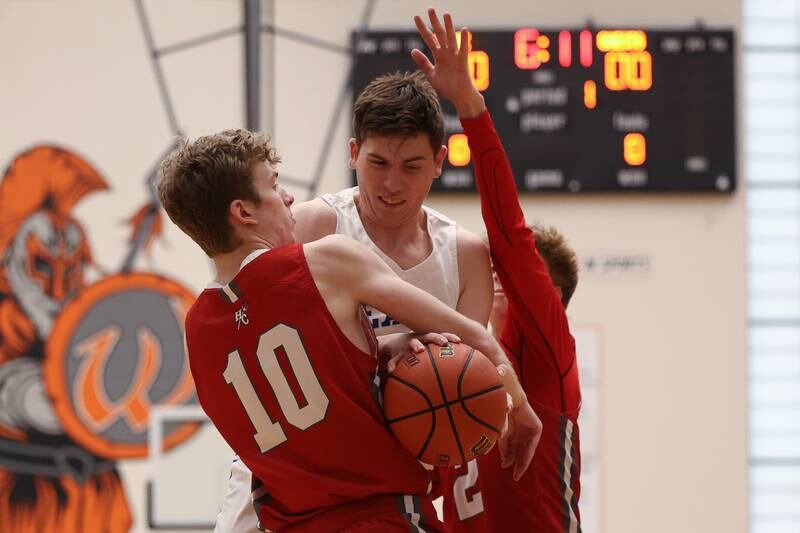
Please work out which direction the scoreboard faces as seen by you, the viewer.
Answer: facing the viewer

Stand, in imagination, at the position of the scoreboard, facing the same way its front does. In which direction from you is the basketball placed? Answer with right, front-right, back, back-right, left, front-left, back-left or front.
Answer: front
